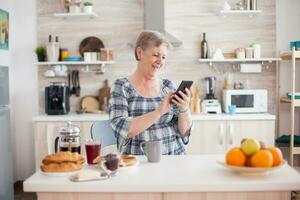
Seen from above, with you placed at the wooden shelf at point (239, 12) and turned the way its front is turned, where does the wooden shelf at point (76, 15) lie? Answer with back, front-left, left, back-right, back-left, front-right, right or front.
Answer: right

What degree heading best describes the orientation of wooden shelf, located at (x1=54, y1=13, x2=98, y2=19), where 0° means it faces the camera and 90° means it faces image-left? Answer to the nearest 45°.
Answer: approximately 0°

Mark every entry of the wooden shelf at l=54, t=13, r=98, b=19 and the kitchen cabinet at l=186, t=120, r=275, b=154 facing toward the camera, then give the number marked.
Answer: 2

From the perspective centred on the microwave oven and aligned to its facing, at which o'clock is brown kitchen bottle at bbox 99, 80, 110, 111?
The brown kitchen bottle is roughly at 3 o'clock from the microwave oven.

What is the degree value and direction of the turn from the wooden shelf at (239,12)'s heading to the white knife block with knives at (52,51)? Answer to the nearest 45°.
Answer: approximately 90° to its right

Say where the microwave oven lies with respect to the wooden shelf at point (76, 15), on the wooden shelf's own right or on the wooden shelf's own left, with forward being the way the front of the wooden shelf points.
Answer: on the wooden shelf's own left

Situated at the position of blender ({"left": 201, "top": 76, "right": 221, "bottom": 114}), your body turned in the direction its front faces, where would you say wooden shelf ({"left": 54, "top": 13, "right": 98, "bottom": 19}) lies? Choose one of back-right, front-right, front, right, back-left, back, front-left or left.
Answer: right

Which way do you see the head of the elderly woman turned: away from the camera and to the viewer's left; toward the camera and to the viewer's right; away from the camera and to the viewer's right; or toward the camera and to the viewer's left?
toward the camera and to the viewer's right

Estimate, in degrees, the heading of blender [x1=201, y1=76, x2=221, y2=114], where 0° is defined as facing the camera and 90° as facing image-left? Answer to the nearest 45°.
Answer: approximately 0°
